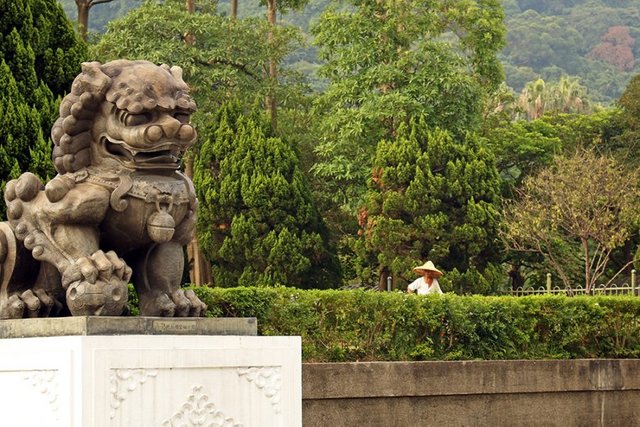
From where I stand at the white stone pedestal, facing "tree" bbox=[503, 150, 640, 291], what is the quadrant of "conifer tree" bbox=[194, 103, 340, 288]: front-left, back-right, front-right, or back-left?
front-left

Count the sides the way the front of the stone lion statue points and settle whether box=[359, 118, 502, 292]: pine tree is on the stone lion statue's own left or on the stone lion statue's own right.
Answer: on the stone lion statue's own left

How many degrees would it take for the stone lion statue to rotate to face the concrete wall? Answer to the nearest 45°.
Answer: approximately 90° to its left

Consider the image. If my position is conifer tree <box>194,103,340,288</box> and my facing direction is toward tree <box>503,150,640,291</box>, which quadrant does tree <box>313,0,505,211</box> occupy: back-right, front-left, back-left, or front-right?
front-left

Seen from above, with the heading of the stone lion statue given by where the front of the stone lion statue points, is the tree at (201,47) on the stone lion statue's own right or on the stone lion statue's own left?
on the stone lion statue's own left

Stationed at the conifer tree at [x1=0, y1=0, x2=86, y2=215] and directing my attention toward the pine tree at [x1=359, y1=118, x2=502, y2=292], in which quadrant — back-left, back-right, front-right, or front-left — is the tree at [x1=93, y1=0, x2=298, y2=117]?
front-left
